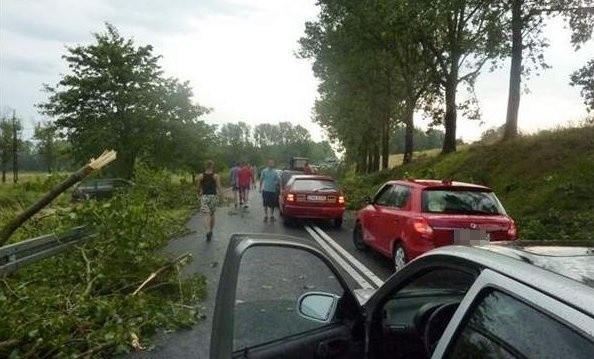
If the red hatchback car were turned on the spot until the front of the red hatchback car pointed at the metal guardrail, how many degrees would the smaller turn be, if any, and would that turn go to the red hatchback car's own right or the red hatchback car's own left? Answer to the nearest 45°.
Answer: approximately 90° to the red hatchback car's own left

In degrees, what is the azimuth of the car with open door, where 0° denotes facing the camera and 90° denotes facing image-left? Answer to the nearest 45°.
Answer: approximately 135°

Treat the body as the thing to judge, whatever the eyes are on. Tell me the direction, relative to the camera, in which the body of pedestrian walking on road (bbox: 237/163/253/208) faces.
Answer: away from the camera

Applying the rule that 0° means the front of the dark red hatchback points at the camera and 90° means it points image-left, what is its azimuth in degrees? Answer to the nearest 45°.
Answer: approximately 180°

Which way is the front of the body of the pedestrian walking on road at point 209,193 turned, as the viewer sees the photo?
away from the camera

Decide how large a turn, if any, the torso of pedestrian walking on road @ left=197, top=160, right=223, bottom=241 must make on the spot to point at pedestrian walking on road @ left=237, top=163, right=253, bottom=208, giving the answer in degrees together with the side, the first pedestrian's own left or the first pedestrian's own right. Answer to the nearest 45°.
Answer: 0° — they already face them
